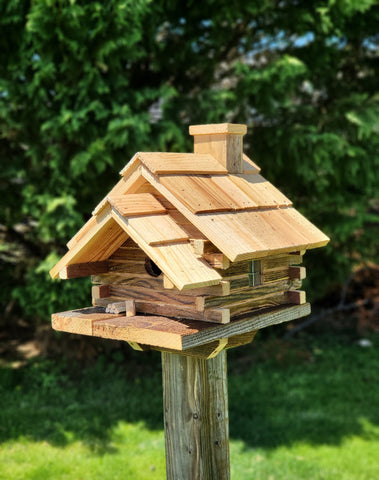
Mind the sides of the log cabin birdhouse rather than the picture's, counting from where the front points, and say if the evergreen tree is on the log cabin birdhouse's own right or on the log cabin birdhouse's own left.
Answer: on the log cabin birdhouse's own right

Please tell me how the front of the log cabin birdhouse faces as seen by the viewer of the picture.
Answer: facing the viewer and to the left of the viewer
